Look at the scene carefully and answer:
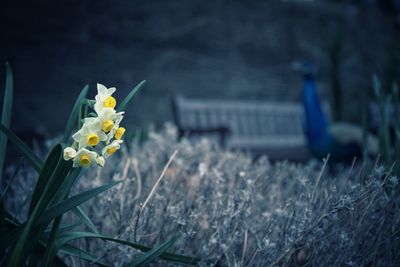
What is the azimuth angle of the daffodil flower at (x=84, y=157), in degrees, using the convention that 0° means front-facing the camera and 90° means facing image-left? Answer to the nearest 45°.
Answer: approximately 0°

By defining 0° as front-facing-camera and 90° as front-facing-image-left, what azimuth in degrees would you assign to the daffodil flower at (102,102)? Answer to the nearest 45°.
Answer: approximately 315°

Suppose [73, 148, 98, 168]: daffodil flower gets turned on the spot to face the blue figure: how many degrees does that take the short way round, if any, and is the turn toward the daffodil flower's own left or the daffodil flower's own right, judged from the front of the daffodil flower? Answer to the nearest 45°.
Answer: approximately 135° to the daffodil flower's own left
